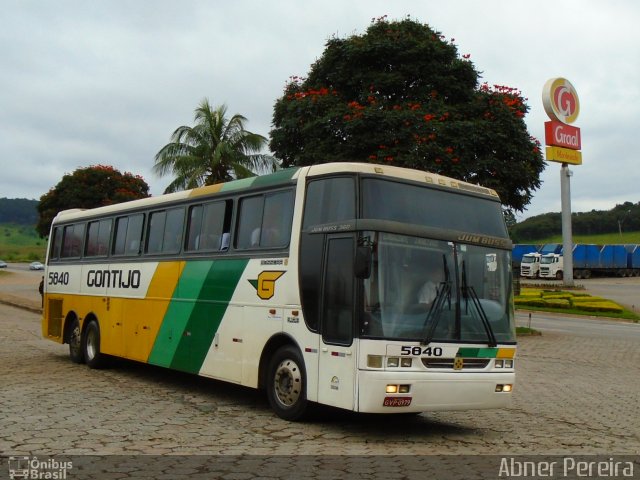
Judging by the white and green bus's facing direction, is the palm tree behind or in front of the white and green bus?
behind

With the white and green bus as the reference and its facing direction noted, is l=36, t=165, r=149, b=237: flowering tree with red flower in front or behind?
behind

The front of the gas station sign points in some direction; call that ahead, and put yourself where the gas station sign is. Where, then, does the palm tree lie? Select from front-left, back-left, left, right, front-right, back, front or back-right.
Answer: right

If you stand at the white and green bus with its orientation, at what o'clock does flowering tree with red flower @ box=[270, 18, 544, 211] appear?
The flowering tree with red flower is roughly at 8 o'clock from the white and green bus.

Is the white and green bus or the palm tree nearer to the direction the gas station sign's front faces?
the white and green bus

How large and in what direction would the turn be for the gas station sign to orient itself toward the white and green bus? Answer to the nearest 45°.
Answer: approximately 45° to its right

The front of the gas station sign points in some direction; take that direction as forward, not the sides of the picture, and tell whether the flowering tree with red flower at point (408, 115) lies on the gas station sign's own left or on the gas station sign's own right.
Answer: on the gas station sign's own right

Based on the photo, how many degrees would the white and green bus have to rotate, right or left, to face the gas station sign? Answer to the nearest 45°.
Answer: approximately 90° to its left

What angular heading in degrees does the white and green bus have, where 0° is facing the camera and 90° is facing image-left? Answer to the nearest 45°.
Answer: approximately 315°

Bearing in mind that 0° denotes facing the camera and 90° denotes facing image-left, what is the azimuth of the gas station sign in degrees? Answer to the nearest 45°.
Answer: approximately 315°
